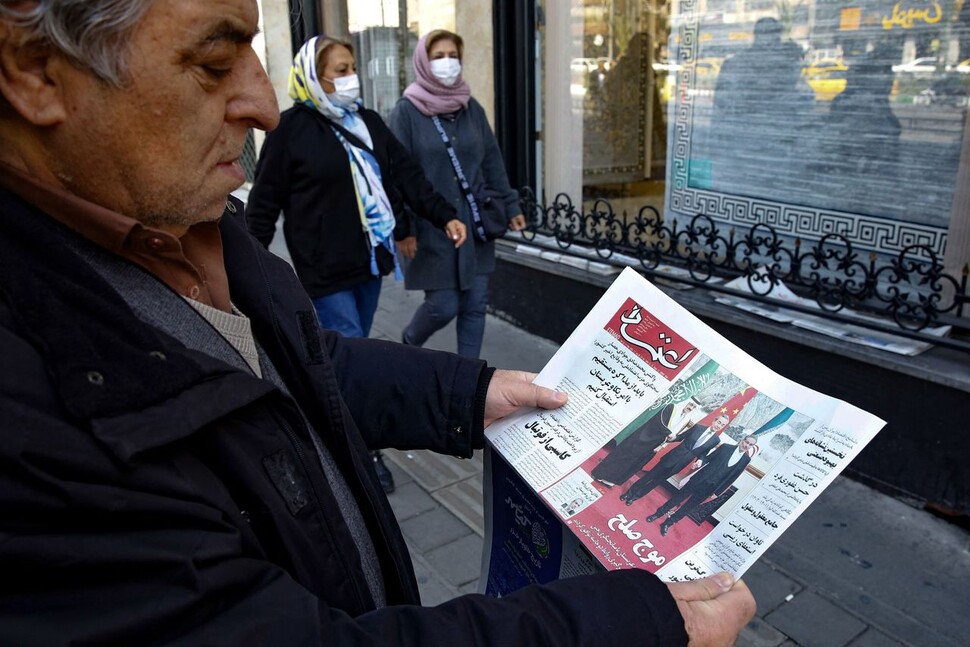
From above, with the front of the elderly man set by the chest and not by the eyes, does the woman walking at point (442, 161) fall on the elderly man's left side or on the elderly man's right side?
on the elderly man's left side

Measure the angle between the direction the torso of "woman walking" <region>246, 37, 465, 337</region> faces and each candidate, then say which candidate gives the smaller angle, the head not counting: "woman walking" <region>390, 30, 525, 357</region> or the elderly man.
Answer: the elderly man

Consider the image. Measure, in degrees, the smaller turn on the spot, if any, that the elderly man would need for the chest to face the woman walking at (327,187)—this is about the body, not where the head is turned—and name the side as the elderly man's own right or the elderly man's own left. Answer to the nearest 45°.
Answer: approximately 135° to the elderly man's own left

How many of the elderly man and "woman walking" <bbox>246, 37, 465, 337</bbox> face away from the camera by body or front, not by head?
0

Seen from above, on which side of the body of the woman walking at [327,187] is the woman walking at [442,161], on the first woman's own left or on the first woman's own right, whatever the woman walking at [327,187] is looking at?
on the first woman's own left

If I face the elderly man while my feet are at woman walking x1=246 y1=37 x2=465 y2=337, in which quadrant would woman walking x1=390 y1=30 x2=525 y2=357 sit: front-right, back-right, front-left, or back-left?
back-left

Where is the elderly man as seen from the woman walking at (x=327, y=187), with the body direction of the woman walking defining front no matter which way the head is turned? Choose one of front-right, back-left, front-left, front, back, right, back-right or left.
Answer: front-right

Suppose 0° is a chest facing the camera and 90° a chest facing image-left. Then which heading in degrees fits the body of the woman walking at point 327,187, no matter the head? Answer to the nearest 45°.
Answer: approximately 315°

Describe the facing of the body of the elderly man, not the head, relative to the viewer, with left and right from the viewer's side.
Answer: facing the viewer and to the right of the viewer

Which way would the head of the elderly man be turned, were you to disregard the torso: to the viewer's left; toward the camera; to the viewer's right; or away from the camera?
to the viewer's right

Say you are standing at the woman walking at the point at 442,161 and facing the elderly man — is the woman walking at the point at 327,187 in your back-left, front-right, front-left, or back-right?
front-right

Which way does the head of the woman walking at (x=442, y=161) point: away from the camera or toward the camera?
toward the camera

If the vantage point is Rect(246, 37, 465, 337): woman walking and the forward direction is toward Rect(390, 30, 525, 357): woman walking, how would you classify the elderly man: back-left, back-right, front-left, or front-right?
back-right
